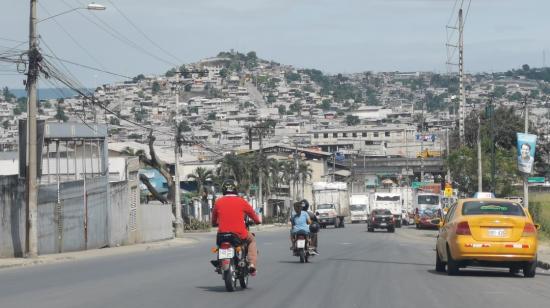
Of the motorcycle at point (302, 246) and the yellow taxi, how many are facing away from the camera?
2

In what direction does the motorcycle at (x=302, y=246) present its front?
away from the camera

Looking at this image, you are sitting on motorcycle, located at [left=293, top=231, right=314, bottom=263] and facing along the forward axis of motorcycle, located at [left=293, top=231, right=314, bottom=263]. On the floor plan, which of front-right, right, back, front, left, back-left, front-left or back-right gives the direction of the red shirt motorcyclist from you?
back

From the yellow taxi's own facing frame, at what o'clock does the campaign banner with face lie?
The campaign banner with face is roughly at 12 o'clock from the yellow taxi.

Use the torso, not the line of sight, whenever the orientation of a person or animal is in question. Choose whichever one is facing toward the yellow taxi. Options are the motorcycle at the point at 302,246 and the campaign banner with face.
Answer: the campaign banner with face

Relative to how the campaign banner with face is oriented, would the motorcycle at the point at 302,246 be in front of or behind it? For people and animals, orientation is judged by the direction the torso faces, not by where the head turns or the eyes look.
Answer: in front

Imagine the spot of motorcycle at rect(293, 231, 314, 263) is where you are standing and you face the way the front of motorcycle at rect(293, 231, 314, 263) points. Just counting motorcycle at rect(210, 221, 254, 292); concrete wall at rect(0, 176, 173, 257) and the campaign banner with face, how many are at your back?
1

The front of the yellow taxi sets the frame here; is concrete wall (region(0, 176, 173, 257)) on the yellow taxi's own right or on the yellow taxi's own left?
on the yellow taxi's own left

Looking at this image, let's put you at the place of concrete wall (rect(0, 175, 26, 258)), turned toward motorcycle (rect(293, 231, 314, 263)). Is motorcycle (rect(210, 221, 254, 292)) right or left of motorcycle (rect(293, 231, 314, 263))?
right

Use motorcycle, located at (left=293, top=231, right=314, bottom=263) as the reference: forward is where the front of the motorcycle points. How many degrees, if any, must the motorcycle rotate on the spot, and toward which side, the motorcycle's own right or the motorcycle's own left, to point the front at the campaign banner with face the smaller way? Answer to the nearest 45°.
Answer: approximately 45° to the motorcycle's own right

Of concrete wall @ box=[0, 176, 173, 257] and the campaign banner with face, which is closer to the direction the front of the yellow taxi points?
the campaign banner with face

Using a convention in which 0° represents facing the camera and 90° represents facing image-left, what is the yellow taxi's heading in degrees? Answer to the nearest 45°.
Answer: approximately 180°

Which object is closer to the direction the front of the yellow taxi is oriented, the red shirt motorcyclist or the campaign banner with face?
the campaign banner with face

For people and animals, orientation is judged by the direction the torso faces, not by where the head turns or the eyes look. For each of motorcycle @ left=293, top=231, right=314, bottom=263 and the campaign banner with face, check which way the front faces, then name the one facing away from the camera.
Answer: the motorcycle

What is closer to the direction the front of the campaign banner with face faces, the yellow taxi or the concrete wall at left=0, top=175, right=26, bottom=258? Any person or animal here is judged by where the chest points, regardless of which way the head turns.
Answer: the yellow taxi
